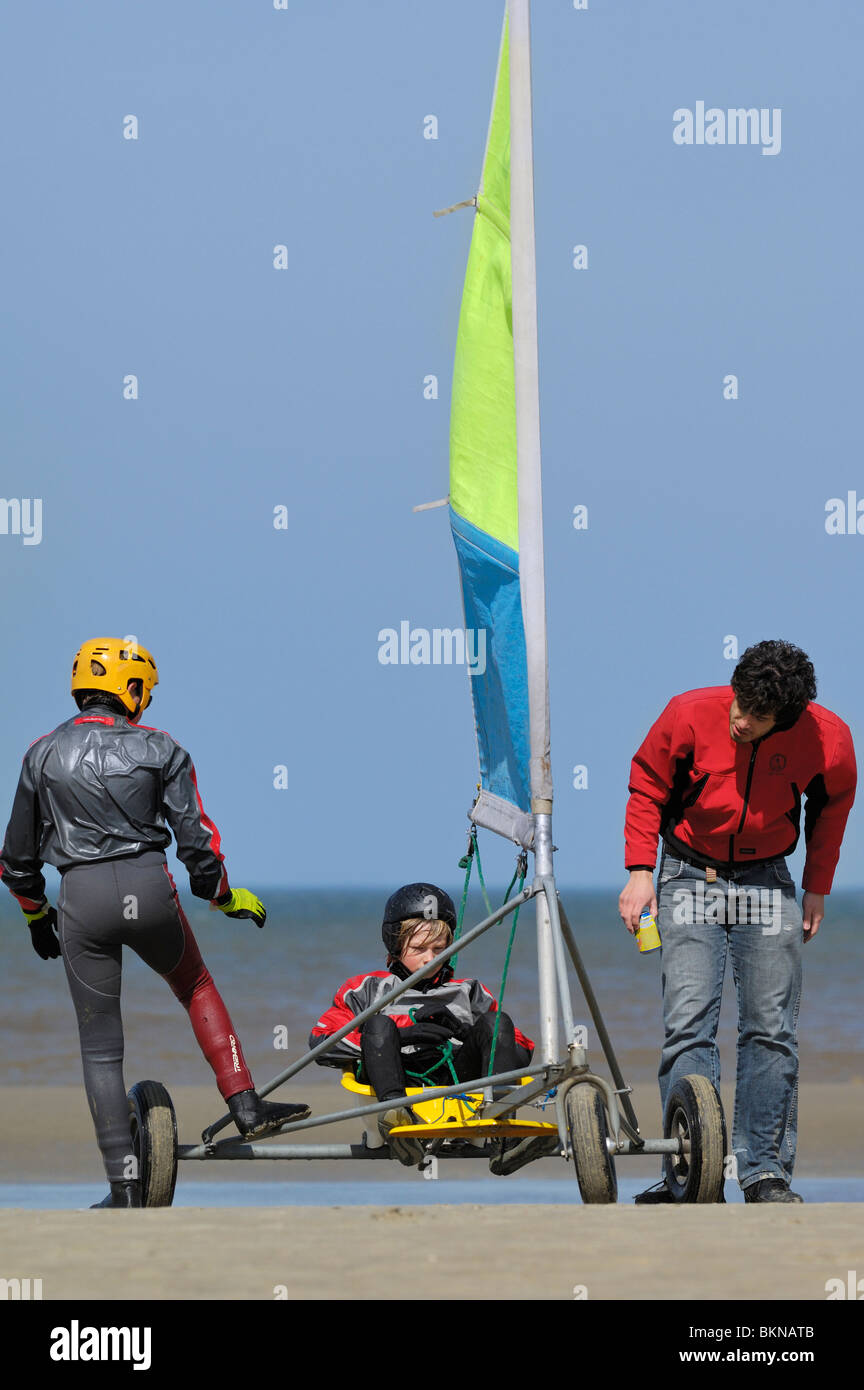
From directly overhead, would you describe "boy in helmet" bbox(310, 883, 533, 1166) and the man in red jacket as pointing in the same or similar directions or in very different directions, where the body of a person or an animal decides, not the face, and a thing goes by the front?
same or similar directions

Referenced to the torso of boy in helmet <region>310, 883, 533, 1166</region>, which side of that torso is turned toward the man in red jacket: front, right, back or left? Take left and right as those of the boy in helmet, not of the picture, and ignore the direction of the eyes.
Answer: left

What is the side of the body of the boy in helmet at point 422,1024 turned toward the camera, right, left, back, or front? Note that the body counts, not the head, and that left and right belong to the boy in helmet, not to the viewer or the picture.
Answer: front

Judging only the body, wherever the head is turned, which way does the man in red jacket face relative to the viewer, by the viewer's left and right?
facing the viewer

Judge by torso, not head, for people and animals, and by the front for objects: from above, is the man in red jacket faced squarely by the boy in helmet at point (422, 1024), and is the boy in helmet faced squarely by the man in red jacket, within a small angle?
no

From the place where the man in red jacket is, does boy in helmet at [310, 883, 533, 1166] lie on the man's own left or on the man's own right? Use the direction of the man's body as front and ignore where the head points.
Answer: on the man's own right
